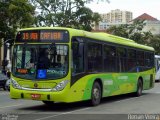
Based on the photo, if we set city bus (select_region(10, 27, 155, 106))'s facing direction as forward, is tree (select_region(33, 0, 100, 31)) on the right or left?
on its right

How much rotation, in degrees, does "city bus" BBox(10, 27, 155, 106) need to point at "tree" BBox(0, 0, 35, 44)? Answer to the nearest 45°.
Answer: approximately 135° to its right

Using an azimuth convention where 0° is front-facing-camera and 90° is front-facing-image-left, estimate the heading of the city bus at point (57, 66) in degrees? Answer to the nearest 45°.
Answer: approximately 45°
